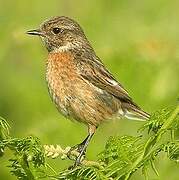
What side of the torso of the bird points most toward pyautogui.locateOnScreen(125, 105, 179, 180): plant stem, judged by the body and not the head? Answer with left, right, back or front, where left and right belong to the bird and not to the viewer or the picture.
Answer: back

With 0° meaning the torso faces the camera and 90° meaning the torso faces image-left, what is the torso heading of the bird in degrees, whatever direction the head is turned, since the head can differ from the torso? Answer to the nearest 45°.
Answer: approximately 90°
